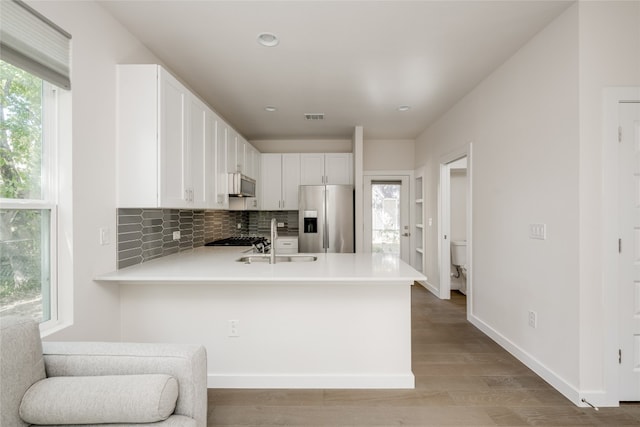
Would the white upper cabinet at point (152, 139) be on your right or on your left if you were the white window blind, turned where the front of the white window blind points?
on your left

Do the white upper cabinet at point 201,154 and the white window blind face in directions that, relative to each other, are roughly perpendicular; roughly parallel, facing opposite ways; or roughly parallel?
roughly parallel

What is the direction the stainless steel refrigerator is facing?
toward the camera

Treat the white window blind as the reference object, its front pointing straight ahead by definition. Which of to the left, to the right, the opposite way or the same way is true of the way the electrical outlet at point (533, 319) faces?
the opposite way

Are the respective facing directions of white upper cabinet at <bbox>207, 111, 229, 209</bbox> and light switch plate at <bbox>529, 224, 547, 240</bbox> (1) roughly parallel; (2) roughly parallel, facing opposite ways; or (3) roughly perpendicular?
roughly parallel, facing opposite ways

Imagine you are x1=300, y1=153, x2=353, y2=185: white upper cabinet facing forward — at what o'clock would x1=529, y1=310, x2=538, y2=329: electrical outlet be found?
The electrical outlet is roughly at 11 o'clock from the white upper cabinet.

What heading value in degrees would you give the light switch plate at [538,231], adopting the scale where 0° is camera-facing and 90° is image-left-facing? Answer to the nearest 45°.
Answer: approximately 45°

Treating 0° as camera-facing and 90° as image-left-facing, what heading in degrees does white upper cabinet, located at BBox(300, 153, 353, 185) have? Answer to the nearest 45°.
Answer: approximately 0°

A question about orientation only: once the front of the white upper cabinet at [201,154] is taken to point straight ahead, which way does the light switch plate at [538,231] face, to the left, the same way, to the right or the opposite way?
the opposite way

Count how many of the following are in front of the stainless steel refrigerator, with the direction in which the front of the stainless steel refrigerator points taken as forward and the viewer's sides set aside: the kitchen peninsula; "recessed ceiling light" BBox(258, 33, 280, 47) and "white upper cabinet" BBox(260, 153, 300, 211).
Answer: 2

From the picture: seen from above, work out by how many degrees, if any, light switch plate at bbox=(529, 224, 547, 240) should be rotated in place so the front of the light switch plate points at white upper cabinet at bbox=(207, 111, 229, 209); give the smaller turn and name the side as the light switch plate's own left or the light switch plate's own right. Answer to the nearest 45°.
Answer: approximately 45° to the light switch plate's own right

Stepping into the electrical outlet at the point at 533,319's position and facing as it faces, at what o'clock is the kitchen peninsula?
The kitchen peninsula is roughly at 12 o'clock from the electrical outlet.

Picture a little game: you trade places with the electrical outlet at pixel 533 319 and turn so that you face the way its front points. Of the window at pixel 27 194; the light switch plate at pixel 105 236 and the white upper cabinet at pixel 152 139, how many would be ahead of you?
3

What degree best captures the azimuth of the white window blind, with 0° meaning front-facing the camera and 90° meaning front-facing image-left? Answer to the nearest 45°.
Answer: approximately 315°

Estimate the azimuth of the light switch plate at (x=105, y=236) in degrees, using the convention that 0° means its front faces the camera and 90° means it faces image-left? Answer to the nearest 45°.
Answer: approximately 315°

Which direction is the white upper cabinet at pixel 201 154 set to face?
to the viewer's right

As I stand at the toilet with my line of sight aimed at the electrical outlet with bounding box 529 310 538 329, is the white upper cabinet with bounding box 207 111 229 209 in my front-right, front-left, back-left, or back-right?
front-right

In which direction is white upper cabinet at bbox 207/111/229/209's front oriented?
to the viewer's right

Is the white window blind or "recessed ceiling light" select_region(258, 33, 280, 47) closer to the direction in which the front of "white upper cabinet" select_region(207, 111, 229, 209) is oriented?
the recessed ceiling light

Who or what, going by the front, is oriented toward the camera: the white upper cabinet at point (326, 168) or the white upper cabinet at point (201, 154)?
the white upper cabinet at point (326, 168)

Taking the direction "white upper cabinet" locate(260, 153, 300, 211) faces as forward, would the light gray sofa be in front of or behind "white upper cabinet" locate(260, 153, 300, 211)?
in front

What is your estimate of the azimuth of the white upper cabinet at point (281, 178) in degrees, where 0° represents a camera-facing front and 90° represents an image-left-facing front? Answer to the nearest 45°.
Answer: approximately 0°

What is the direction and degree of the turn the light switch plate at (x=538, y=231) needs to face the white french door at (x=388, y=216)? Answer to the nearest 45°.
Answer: approximately 90° to its right
